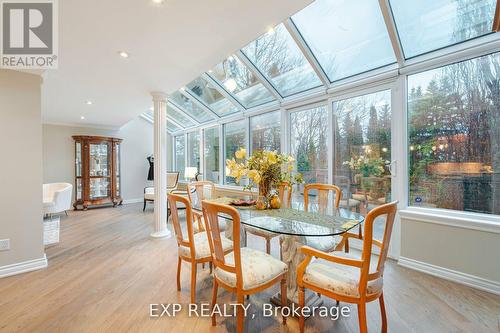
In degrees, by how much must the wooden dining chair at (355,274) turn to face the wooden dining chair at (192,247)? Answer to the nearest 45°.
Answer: approximately 45° to its left

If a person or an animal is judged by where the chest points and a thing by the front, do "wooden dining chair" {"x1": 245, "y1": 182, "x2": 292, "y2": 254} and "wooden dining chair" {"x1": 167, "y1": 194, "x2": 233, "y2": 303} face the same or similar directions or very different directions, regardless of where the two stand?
very different directions

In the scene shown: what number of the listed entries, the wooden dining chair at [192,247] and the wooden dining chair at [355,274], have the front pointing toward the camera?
0

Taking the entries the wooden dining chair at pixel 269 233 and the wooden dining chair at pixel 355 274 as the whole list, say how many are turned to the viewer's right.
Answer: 0

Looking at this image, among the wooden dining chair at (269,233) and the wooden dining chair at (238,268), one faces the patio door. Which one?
the wooden dining chair at (238,268)

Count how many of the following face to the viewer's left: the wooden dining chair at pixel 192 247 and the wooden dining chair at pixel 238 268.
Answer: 0

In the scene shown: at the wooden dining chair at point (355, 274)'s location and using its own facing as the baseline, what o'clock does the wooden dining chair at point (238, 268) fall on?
the wooden dining chair at point (238, 268) is roughly at 10 o'clock from the wooden dining chair at point (355, 274).

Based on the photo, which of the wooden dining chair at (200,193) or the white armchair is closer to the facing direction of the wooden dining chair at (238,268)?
the wooden dining chair

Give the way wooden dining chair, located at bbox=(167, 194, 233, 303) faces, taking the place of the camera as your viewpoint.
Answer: facing away from the viewer and to the right of the viewer

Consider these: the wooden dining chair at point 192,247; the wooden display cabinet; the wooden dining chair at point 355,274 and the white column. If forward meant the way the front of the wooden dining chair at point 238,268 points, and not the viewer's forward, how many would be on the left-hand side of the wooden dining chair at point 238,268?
3

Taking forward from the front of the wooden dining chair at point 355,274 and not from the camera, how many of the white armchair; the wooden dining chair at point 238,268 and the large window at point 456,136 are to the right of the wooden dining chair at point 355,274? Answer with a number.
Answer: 1

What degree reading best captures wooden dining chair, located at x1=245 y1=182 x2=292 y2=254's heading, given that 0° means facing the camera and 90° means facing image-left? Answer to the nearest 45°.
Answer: approximately 45°

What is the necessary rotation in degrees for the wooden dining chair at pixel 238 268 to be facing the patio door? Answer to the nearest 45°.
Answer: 0° — it already faces it
